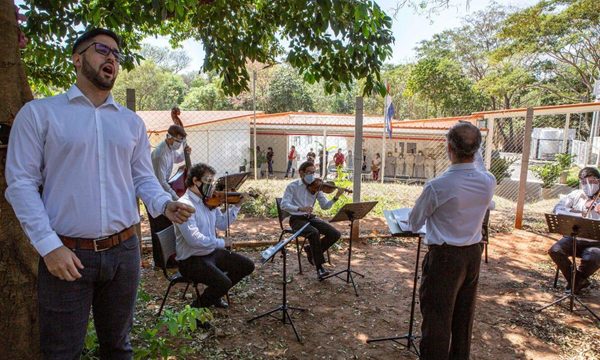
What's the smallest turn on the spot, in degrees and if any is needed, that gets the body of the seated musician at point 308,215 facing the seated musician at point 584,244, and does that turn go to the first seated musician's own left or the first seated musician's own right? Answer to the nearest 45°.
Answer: approximately 45° to the first seated musician's own left

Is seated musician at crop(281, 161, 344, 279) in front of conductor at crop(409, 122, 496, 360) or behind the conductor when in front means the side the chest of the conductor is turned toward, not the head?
in front

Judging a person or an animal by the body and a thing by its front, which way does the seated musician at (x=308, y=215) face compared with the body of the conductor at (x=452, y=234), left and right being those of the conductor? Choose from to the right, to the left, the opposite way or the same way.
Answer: the opposite way

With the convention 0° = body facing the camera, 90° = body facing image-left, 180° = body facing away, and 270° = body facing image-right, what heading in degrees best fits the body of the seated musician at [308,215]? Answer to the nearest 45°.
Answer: approximately 315°

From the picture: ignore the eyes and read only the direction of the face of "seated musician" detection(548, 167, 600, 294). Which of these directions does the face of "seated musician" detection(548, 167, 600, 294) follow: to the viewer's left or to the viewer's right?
to the viewer's left

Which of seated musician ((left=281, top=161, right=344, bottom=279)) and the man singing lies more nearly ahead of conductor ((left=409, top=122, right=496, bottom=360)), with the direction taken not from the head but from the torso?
the seated musician

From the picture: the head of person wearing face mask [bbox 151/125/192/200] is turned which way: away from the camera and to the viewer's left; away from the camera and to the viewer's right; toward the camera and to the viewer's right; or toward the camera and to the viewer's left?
toward the camera and to the viewer's right

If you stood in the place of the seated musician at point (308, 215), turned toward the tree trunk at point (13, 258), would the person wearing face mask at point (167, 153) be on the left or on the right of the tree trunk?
right

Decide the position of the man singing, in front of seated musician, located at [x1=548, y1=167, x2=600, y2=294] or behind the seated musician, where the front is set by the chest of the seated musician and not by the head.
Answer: in front

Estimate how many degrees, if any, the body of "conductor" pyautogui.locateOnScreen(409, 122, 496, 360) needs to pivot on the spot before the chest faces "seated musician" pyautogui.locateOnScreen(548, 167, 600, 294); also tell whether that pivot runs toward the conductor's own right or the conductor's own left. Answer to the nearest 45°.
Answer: approximately 90° to the conductor's own right

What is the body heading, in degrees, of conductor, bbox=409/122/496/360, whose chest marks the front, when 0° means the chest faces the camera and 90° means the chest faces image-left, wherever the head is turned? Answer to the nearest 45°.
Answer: approximately 135°

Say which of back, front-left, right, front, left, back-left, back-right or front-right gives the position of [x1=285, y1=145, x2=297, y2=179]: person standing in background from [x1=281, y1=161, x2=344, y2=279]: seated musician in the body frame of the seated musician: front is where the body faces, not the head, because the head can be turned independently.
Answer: back-left

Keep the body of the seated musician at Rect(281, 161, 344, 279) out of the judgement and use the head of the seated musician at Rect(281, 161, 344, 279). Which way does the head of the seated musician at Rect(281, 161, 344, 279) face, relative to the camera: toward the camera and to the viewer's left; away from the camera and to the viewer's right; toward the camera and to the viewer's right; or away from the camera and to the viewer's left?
toward the camera and to the viewer's right

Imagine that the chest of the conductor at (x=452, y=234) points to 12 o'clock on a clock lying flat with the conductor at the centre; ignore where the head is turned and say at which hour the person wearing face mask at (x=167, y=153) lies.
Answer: The person wearing face mask is roughly at 11 o'clock from the conductor.

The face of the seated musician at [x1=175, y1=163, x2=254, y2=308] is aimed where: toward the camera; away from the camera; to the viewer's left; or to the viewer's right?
to the viewer's right
